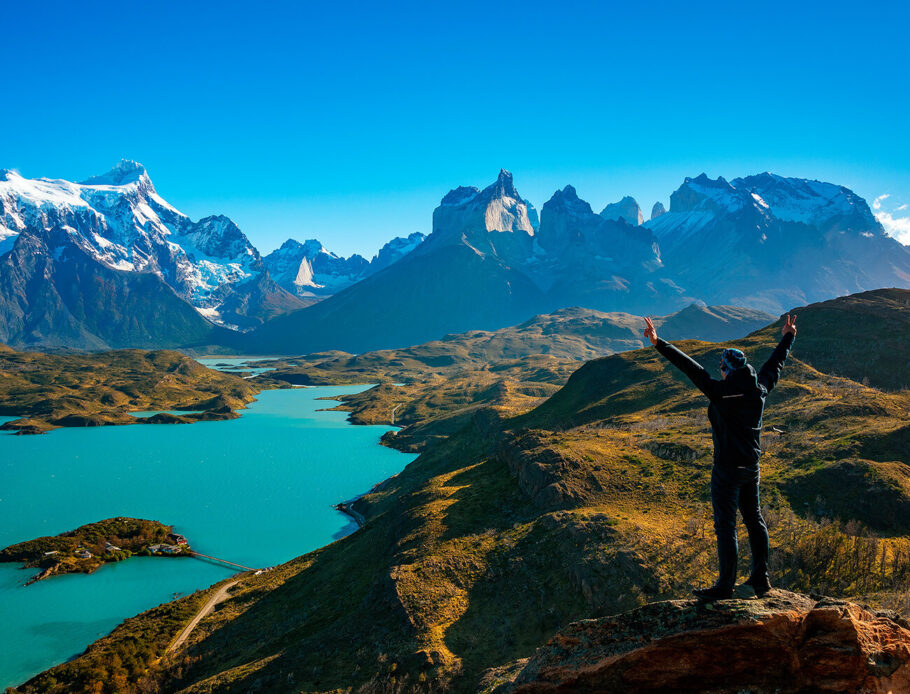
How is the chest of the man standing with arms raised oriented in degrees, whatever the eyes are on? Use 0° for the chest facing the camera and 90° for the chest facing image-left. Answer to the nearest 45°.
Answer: approximately 135°
